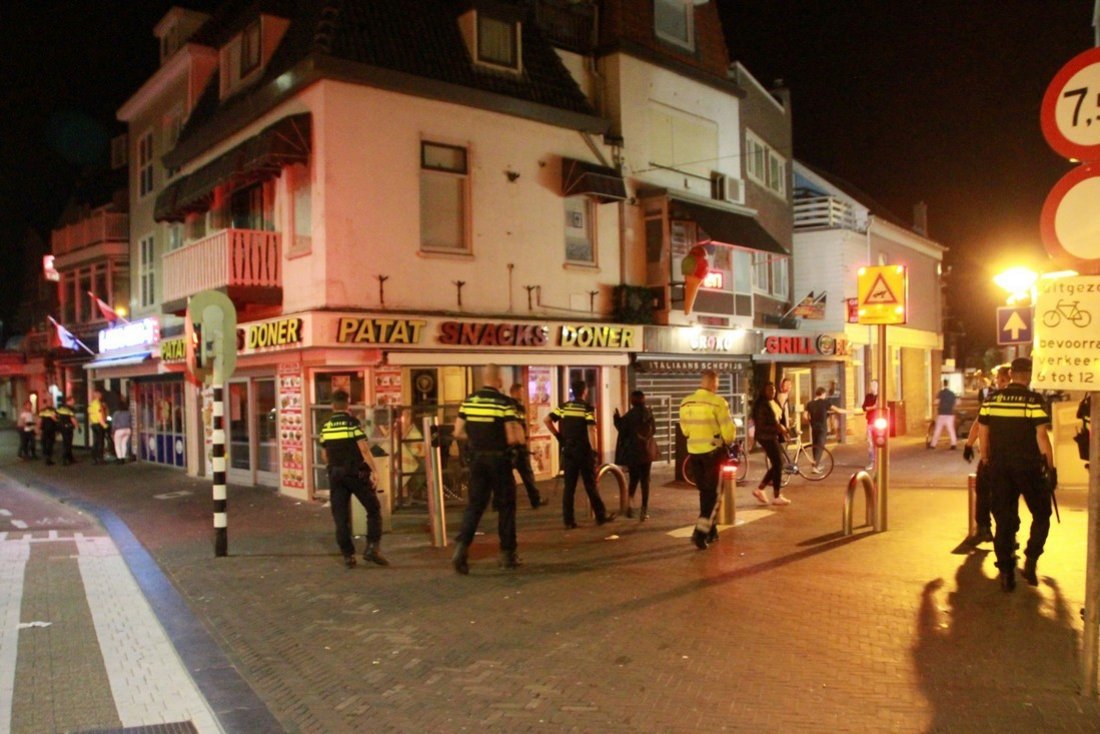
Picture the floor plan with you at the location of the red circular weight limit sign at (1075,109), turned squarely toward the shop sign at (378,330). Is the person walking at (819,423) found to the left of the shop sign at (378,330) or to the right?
right

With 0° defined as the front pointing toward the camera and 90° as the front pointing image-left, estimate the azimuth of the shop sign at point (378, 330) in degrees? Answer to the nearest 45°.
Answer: approximately 0°

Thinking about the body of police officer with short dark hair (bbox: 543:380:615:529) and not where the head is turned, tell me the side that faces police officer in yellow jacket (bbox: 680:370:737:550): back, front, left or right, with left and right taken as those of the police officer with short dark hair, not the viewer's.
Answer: right

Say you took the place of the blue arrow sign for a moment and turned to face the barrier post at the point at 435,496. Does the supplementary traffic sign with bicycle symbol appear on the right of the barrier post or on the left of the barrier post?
left

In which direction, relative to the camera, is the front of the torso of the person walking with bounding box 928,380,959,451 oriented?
away from the camera

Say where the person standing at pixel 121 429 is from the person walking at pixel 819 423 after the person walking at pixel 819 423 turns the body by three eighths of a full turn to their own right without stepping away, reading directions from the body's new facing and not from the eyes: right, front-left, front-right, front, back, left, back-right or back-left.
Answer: back-right

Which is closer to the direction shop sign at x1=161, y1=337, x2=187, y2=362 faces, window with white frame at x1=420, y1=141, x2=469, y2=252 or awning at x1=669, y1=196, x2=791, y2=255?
the window with white frame

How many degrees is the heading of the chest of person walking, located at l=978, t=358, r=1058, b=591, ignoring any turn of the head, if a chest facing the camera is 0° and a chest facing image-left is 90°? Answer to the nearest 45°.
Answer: approximately 180°
